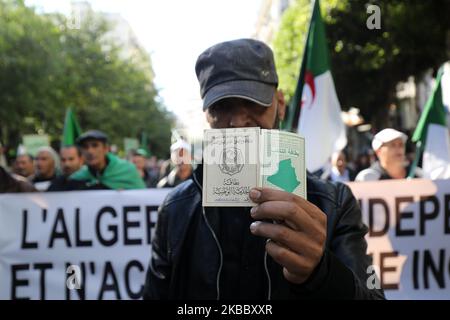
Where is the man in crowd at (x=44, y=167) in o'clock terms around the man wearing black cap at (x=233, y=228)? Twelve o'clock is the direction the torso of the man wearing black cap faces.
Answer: The man in crowd is roughly at 5 o'clock from the man wearing black cap.

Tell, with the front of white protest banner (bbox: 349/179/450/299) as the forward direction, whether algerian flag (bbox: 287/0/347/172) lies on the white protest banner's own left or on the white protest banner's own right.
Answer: on the white protest banner's own right

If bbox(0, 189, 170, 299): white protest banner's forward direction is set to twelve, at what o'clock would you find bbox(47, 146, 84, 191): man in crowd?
The man in crowd is roughly at 6 o'clock from the white protest banner.

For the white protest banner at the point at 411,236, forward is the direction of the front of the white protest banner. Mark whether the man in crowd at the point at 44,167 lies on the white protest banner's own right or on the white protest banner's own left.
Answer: on the white protest banner's own right

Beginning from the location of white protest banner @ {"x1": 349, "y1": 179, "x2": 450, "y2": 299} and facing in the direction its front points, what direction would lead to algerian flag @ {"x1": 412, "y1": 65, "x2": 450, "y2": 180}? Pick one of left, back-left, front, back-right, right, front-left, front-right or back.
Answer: back

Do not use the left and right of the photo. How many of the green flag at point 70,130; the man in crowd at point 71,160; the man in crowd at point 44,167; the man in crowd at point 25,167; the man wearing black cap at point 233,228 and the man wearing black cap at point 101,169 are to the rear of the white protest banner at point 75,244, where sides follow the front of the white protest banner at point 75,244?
5

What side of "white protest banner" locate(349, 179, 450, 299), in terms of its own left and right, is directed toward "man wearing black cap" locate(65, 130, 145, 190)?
right

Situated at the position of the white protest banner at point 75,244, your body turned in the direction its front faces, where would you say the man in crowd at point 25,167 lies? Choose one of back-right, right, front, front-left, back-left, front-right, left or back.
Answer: back

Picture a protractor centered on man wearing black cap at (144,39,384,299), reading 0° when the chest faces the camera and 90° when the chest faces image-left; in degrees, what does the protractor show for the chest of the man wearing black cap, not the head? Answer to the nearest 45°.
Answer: approximately 0°

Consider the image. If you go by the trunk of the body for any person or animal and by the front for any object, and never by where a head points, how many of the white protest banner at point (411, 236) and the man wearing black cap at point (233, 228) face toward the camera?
2

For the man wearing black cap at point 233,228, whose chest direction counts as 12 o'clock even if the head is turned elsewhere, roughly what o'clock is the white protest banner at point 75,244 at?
The white protest banner is roughly at 5 o'clock from the man wearing black cap.
